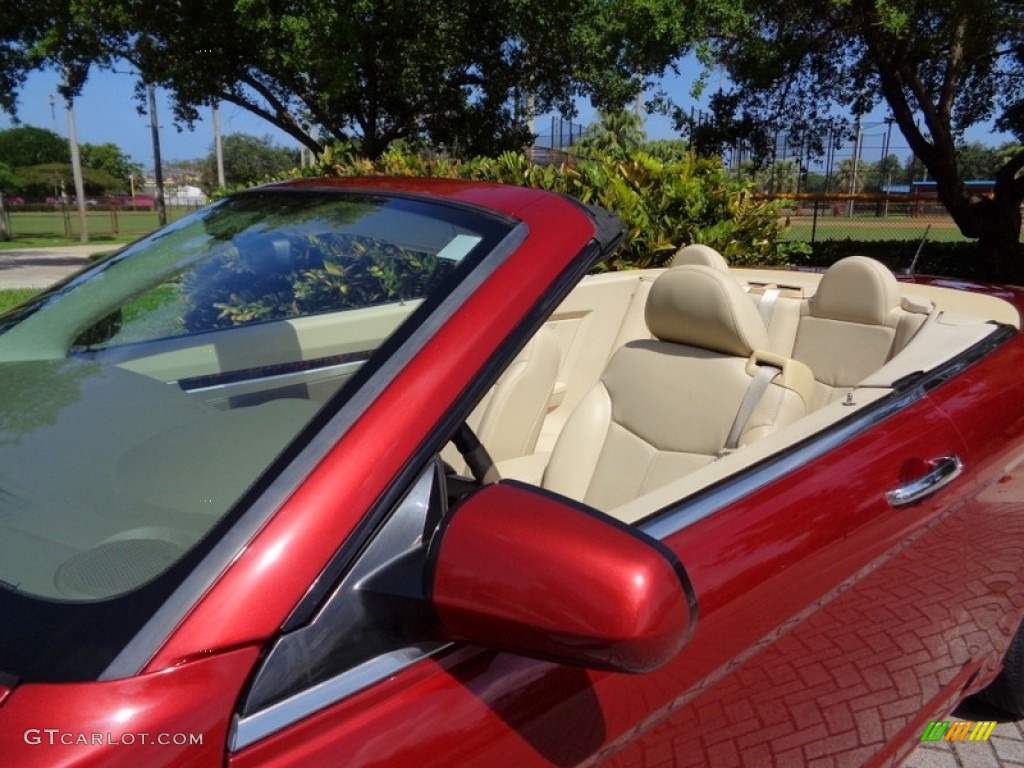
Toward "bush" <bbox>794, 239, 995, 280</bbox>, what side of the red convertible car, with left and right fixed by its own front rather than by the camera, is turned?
back

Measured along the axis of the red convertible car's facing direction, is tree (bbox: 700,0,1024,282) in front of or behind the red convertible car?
behind

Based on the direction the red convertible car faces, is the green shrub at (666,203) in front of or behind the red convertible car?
behind

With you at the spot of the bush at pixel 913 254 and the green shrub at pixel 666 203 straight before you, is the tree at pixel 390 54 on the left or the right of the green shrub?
right

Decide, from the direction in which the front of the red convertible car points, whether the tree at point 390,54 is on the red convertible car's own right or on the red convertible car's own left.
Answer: on the red convertible car's own right

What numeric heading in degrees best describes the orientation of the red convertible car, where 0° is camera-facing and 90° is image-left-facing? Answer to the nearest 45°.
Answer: approximately 45°

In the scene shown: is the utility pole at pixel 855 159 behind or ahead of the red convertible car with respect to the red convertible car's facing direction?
behind
